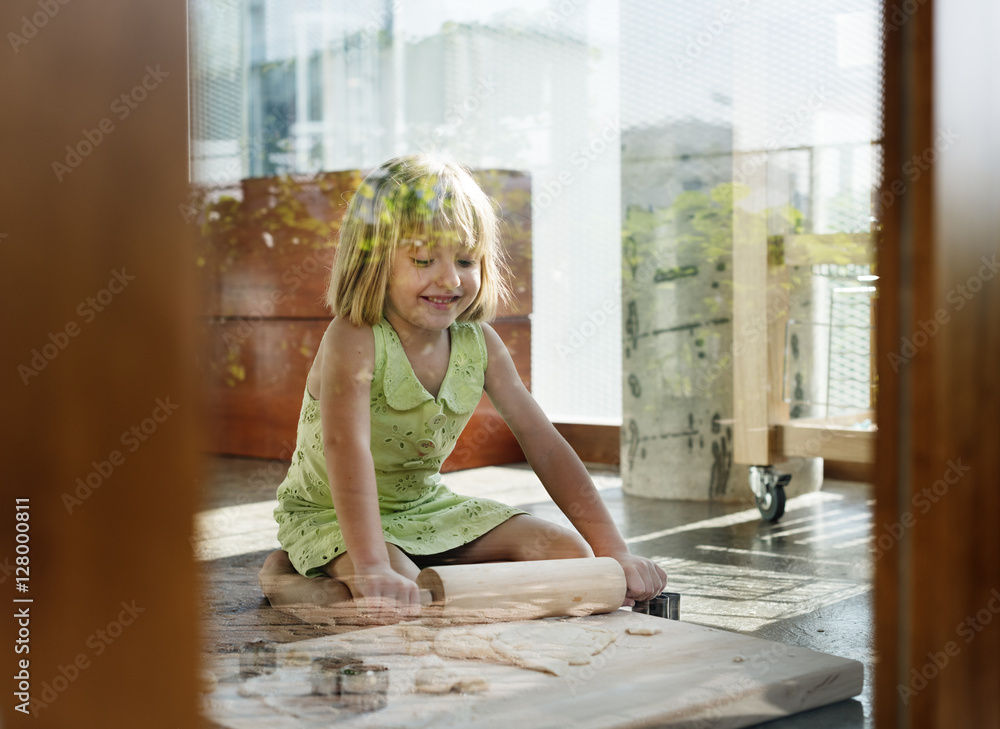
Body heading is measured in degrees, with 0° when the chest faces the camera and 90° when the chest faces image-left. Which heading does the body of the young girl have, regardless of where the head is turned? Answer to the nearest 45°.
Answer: approximately 315°

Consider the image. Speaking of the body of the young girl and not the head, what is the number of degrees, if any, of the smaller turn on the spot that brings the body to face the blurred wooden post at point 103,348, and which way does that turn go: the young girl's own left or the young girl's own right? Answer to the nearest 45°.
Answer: approximately 45° to the young girl's own right
